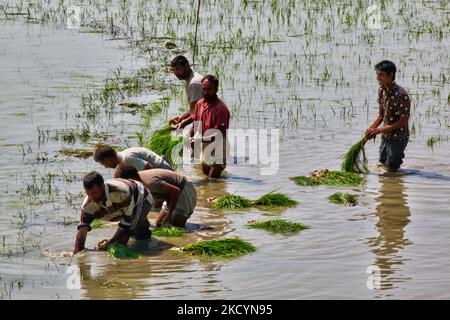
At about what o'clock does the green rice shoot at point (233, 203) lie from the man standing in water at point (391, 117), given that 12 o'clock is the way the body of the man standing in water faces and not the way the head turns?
The green rice shoot is roughly at 12 o'clock from the man standing in water.

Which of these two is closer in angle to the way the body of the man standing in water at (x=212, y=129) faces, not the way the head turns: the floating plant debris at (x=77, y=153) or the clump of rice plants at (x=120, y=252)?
the clump of rice plants

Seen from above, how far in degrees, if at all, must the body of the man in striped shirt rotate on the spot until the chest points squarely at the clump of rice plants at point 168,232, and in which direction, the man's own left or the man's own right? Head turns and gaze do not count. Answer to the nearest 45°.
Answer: approximately 180°

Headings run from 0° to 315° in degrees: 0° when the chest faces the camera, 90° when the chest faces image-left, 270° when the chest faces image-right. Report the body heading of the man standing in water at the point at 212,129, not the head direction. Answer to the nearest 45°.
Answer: approximately 45°

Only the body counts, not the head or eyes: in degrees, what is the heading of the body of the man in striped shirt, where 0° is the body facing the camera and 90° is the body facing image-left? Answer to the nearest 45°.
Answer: approximately 45°

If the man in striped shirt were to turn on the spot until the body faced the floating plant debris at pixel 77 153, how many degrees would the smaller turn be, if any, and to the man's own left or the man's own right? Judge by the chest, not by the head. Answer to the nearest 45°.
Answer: approximately 135° to the man's own right

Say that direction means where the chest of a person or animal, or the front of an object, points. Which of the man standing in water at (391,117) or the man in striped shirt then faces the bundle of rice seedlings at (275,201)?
the man standing in water

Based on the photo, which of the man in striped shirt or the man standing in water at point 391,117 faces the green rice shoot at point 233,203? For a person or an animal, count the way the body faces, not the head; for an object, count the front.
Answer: the man standing in water
